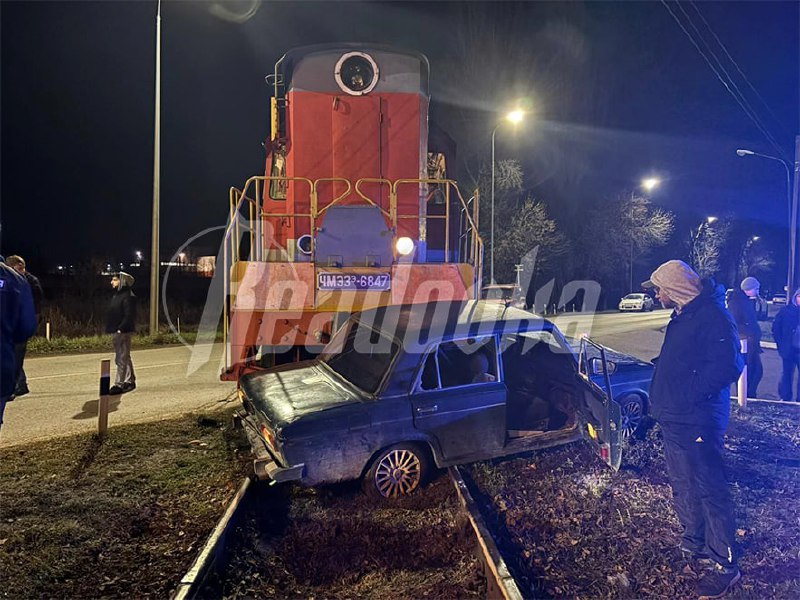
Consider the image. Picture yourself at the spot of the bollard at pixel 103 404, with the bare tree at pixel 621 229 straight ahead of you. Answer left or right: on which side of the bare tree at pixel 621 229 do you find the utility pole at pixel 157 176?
left

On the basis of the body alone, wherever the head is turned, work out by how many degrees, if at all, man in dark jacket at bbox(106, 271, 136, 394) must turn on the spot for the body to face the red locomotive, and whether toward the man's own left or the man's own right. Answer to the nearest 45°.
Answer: approximately 135° to the man's own left

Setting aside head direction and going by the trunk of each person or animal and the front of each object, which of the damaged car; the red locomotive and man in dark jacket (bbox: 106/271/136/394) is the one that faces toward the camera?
the red locomotive

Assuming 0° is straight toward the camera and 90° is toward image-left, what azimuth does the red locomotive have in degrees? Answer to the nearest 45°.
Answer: approximately 0°

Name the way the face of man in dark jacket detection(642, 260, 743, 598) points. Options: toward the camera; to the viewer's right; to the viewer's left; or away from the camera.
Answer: to the viewer's left

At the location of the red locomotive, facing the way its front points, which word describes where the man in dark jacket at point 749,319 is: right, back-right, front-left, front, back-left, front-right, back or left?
left
